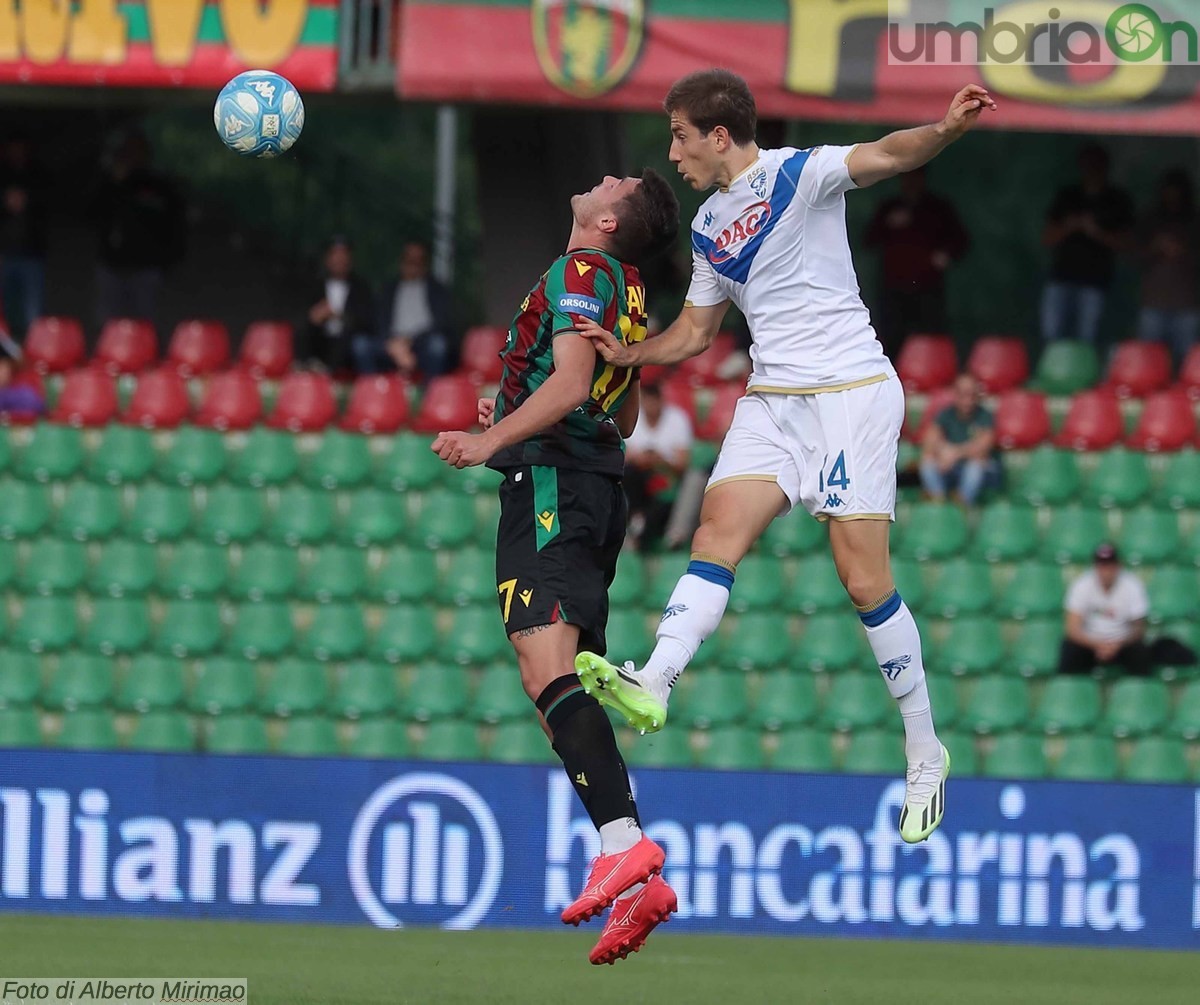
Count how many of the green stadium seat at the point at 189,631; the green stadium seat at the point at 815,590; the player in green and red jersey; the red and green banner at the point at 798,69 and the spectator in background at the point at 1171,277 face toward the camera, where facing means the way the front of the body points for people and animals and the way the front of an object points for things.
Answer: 4

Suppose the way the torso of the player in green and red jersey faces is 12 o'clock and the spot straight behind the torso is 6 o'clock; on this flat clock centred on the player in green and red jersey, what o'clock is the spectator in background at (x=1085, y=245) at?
The spectator in background is roughly at 4 o'clock from the player in green and red jersey.

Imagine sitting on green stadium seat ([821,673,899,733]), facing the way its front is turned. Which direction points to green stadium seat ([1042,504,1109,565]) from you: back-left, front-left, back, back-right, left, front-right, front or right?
back-left

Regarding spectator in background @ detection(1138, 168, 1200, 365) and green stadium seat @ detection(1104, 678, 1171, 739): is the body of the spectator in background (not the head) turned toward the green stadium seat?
yes

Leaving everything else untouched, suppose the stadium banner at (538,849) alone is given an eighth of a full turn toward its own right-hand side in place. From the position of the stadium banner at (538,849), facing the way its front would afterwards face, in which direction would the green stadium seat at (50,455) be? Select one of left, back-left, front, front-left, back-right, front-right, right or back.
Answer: right

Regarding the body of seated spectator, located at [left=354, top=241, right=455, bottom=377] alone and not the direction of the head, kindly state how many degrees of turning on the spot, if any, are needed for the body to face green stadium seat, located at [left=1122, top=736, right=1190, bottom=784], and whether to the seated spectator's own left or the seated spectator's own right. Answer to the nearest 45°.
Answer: approximately 90° to the seated spectator's own left

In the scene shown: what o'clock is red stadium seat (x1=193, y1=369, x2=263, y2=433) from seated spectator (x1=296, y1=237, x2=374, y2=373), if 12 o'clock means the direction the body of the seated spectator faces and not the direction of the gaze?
The red stadium seat is roughly at 2 o'clock from the seated spectator.

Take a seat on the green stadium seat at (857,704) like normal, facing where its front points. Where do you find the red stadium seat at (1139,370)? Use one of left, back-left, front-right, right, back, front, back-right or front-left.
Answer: back-left

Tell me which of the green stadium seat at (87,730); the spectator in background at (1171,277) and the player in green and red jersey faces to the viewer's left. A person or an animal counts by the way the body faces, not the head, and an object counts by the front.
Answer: the player in green and red jersey

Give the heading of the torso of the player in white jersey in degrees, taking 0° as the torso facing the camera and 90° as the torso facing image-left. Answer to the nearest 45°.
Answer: approximately 45°

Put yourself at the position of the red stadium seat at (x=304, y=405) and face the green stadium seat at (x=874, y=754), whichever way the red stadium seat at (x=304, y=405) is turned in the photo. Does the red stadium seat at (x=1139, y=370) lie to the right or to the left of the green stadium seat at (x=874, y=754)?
left
